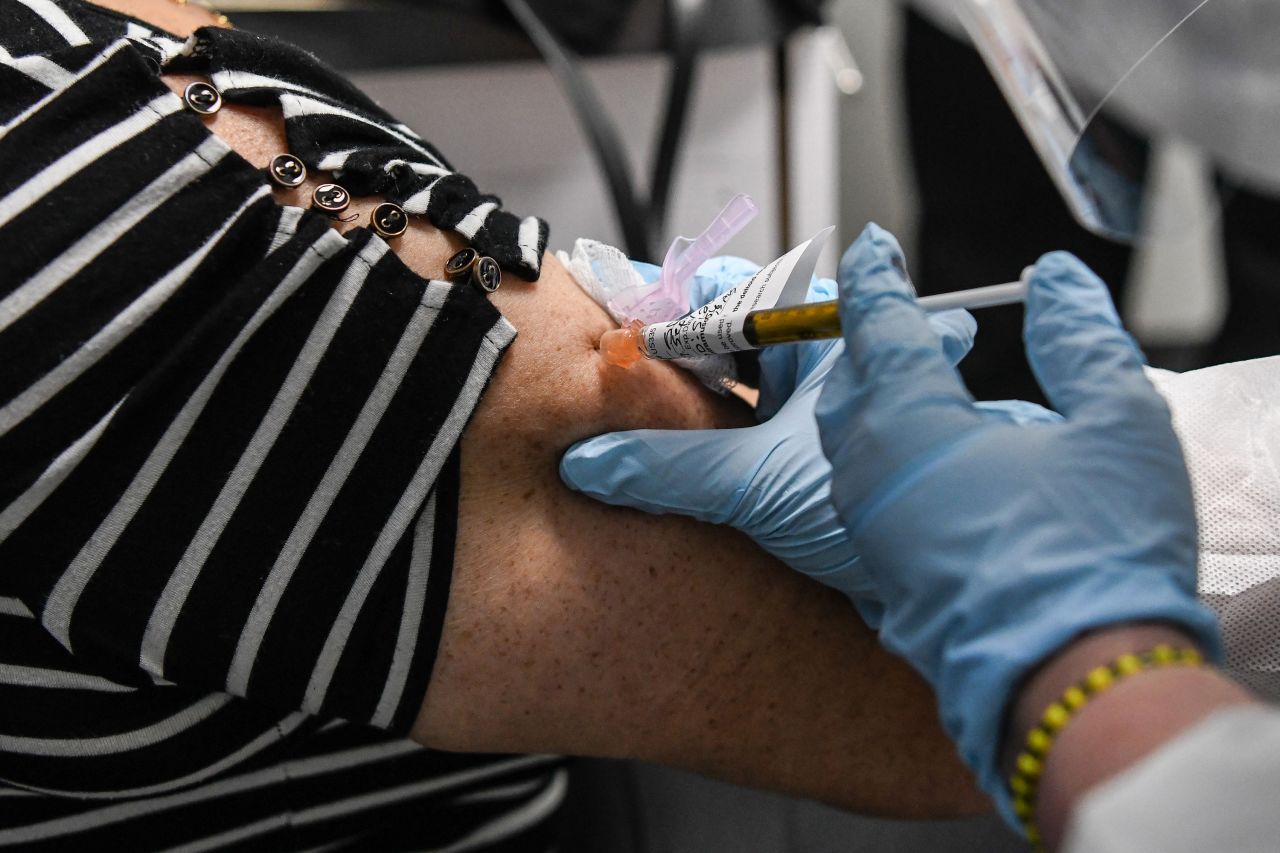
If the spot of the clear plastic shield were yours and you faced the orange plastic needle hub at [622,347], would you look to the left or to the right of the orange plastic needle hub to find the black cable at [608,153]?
right

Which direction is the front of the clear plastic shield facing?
to the viewer's left

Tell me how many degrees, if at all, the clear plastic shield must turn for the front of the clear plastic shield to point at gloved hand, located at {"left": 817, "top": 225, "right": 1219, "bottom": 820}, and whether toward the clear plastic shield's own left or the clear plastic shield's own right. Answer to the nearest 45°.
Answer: approximately 90° to the clear plastic shield's own left

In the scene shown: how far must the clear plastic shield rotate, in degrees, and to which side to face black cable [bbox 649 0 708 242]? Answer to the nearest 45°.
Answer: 0° — it already faces it
